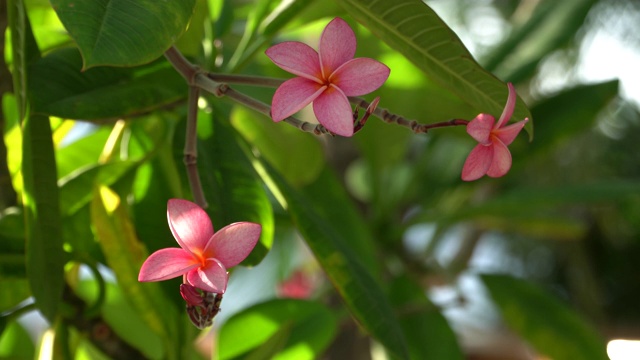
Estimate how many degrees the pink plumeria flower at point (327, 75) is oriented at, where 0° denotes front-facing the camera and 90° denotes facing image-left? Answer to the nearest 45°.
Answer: approximately 0°

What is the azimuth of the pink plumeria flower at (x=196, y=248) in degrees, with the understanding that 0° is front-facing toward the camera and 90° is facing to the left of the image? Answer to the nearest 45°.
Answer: approximately 0°

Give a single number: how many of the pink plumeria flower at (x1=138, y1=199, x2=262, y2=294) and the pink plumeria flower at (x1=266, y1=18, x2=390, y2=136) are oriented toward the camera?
2
